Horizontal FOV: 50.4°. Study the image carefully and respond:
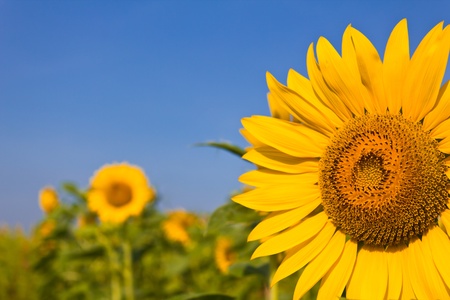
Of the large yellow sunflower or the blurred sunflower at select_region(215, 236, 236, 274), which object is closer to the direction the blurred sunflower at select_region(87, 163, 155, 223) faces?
the large yellow sunflower

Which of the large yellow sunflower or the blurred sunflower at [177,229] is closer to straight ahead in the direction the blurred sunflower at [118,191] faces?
the large yellow sunflower

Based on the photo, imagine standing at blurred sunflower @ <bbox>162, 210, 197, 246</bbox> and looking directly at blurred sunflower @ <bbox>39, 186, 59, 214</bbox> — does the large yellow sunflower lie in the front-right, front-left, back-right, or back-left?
back-left

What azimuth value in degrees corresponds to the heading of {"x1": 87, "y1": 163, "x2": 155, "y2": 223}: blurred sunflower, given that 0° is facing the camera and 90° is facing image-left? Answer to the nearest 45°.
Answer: approximately 0°

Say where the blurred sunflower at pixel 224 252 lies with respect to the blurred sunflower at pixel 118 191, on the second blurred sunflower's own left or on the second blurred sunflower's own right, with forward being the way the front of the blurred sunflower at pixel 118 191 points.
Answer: on the second blurred sunflower's own left

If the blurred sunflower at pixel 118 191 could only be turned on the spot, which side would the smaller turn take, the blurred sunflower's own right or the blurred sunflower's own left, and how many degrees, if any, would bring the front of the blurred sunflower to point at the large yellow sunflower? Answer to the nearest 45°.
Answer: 0° — it already faces it

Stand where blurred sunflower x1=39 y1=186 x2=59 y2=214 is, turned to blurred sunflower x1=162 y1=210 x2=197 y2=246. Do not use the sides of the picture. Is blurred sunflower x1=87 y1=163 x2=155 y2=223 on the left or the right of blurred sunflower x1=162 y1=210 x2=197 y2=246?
right
